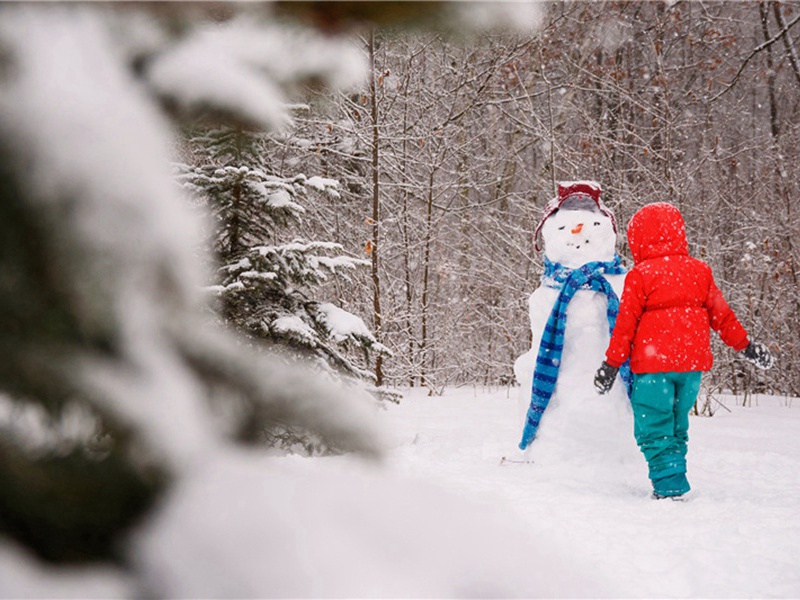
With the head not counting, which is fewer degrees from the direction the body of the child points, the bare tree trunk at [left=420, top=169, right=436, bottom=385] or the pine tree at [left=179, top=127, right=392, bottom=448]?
the bare tree trunk

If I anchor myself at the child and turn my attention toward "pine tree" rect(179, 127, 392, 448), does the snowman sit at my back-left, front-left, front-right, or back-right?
front-right

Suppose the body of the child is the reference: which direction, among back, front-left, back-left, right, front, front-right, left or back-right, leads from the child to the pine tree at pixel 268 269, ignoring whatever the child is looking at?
left

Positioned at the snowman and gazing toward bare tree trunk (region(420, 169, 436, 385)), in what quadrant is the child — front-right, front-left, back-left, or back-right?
back-right

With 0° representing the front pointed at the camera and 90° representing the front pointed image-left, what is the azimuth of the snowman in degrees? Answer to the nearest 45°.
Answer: approximately 0°

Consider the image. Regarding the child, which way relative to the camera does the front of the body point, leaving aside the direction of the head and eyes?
away from the camera

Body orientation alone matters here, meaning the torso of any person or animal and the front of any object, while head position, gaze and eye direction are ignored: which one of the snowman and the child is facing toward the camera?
the snowman

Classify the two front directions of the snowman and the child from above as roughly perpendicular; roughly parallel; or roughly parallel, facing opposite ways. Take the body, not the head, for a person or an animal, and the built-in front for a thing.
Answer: roughly parallel, facing opposite ways

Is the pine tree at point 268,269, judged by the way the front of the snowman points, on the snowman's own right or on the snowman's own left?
on the snowman's own right

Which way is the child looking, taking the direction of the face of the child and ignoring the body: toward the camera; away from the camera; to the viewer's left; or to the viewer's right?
away from the camera

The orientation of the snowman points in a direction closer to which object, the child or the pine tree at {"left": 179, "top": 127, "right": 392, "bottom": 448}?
the child

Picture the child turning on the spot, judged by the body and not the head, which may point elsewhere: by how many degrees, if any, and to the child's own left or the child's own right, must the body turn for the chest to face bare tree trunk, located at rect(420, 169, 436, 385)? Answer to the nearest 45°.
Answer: approximately 45° to the child's own left

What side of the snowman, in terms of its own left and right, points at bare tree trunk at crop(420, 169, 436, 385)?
back

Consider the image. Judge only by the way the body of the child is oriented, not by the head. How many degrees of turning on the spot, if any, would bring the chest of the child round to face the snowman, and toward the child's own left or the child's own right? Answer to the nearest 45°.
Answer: approximately 45° to the child's own left

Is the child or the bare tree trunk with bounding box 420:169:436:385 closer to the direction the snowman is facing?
the child

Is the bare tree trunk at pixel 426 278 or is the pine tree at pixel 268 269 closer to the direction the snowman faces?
the pine tree

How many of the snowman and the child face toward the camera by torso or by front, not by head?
1
